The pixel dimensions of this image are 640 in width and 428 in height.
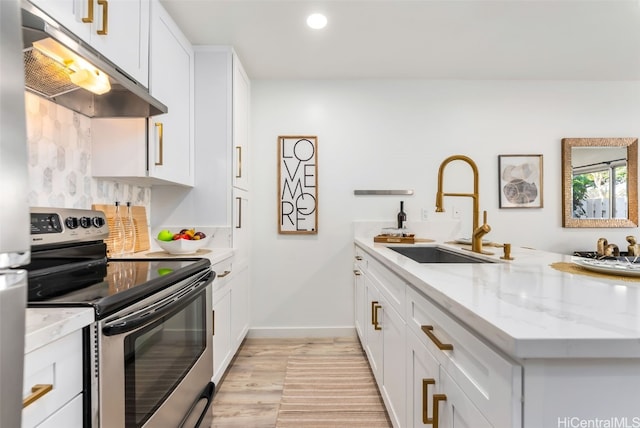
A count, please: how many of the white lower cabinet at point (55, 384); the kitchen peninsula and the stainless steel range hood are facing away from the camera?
0

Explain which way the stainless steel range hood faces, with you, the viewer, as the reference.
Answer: facing the viewer and to the right of the viewer

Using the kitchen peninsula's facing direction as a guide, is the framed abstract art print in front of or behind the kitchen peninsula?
behind

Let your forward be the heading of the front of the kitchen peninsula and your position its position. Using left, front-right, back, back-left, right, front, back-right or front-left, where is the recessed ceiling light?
front

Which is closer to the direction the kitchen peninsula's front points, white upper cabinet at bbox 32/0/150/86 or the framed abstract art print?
the white upper cabinet

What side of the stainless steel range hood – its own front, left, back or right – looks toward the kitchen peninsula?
front

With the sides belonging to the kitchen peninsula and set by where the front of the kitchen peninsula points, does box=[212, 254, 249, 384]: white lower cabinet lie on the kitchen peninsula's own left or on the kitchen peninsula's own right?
on the kitchen peninsula's own right

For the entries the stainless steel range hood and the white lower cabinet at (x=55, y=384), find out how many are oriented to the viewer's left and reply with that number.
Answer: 0

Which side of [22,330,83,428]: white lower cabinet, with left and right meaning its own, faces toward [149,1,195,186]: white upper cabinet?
left

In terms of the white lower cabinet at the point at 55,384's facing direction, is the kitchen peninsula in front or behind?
in front
